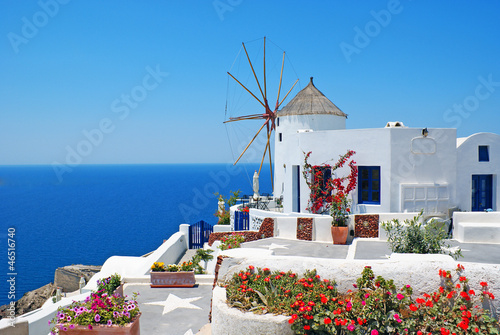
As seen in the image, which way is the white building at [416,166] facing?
toward the camera

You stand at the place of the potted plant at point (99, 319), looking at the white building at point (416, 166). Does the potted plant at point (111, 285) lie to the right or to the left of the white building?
left

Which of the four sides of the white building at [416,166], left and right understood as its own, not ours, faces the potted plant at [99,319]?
front

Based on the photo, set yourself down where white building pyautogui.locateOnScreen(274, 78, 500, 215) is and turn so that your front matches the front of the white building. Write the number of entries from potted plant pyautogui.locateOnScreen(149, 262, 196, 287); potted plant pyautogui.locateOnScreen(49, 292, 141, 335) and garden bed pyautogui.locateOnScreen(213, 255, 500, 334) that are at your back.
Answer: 0

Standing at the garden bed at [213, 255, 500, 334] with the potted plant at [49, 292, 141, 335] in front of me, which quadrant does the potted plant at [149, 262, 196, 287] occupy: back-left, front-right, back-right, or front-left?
front-right

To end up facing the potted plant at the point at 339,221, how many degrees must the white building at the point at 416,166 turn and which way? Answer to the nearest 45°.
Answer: approximately 45° to its right

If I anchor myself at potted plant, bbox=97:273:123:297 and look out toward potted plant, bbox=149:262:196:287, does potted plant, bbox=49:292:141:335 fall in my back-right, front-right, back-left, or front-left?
back-right

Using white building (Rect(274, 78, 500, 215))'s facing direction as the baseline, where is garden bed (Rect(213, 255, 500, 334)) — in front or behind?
in front

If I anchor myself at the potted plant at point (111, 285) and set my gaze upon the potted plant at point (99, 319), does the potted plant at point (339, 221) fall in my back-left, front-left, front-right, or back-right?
back-left

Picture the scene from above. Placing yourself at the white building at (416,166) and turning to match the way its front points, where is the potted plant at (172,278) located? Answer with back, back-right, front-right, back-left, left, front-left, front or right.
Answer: front-right

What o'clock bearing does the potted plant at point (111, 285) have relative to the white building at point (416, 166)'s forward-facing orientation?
The potted plant is roughly at 1 o'clock from the white building.

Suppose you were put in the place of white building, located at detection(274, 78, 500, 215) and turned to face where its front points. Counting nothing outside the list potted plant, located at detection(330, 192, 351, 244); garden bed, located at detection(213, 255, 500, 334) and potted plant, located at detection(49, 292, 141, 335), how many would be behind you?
0
